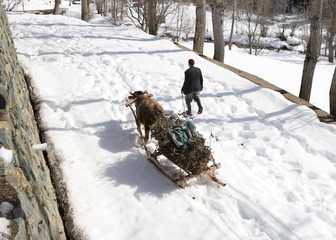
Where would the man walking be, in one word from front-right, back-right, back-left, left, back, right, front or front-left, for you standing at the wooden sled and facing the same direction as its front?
front-right

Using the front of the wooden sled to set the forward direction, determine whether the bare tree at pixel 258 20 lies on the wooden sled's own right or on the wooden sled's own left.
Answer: on the wooden sled's own right

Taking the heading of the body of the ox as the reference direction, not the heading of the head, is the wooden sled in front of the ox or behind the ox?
behind

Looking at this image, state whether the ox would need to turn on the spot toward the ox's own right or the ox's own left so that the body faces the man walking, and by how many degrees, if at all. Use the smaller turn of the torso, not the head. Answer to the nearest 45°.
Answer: approximately 90° to the ox's own right

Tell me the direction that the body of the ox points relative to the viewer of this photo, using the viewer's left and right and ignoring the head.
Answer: facing away from the viewer and to the left of the viewer

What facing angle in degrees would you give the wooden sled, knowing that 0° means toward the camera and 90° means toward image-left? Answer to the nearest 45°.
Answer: approximately 135°

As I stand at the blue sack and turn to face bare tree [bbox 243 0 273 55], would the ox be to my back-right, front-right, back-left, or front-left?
front-left

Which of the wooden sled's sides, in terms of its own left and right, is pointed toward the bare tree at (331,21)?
right

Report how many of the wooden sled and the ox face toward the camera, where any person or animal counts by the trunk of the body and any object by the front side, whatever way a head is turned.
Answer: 0

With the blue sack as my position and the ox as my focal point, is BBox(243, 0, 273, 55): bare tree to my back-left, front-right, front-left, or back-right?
front-right
